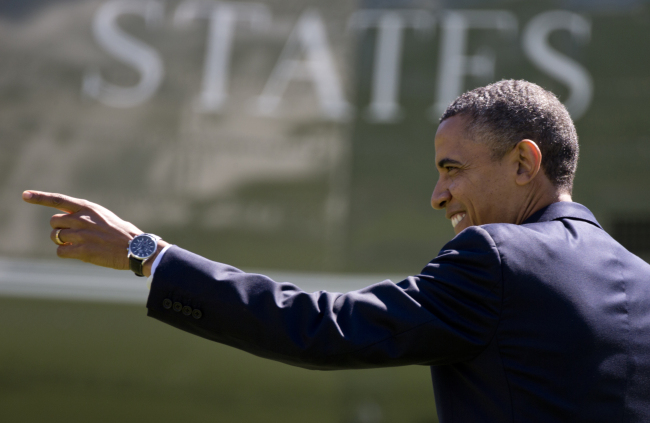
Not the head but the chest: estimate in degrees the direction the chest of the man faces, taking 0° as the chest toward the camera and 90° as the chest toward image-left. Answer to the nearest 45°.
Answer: approximately 135°

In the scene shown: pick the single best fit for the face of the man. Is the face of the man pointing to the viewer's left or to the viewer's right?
to the viewer's left
